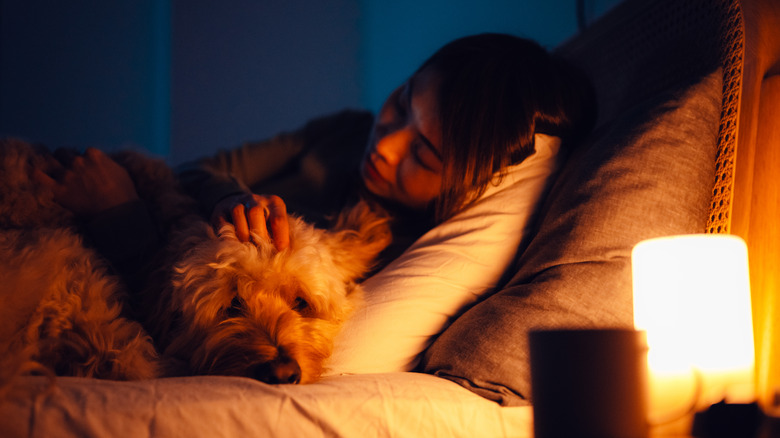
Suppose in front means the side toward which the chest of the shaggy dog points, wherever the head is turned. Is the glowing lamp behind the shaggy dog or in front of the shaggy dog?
in front

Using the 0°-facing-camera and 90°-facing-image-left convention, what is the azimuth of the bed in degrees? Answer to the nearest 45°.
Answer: approximately 90°

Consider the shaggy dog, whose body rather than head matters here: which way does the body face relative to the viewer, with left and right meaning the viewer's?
facing the viewer and to the right of the viewer
